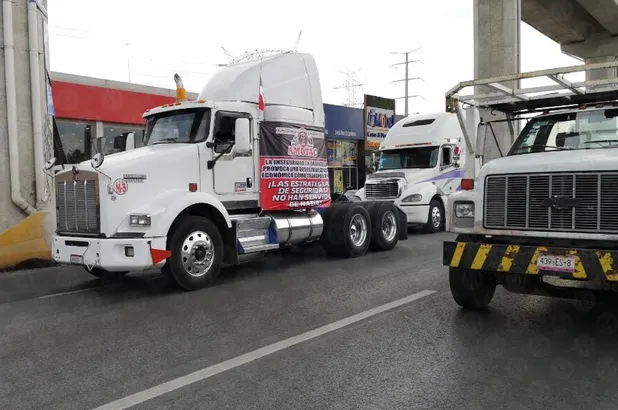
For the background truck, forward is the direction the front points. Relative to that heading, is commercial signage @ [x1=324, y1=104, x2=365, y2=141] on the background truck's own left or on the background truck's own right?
on the background truck's own right

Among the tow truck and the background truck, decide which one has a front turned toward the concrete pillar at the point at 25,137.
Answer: the background truck

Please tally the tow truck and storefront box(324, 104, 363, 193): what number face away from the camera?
0

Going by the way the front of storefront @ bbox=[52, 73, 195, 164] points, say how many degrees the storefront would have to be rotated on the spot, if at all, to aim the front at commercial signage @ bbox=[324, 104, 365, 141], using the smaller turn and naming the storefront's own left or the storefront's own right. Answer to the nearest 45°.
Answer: approximately 90° to the storefront's own left

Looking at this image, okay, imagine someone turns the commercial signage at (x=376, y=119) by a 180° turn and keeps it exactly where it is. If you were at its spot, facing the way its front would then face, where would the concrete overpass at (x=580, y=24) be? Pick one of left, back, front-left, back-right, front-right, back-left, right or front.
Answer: back-right

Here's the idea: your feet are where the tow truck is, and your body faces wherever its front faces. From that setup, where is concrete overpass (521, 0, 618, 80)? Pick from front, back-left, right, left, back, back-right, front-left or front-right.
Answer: back

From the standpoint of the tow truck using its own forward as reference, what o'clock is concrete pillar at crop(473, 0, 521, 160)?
The concrete pillar is roughly at 6 o'clock from the tow truck.

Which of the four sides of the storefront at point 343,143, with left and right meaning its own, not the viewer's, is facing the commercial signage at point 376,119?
left

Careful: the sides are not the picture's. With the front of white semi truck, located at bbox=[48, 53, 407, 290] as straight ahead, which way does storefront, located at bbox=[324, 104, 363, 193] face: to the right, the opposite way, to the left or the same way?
to the left

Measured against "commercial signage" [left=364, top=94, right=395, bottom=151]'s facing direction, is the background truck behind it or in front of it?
in front

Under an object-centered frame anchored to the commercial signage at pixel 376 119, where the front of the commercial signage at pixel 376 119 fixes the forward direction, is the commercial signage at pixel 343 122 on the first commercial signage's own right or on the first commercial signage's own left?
on the first commercial signage's own right

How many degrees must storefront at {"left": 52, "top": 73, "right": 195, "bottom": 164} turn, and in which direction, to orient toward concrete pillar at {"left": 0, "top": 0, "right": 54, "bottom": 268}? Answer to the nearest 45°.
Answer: approximately 45° to its right

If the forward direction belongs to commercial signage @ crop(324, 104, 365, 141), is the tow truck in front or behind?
in front
